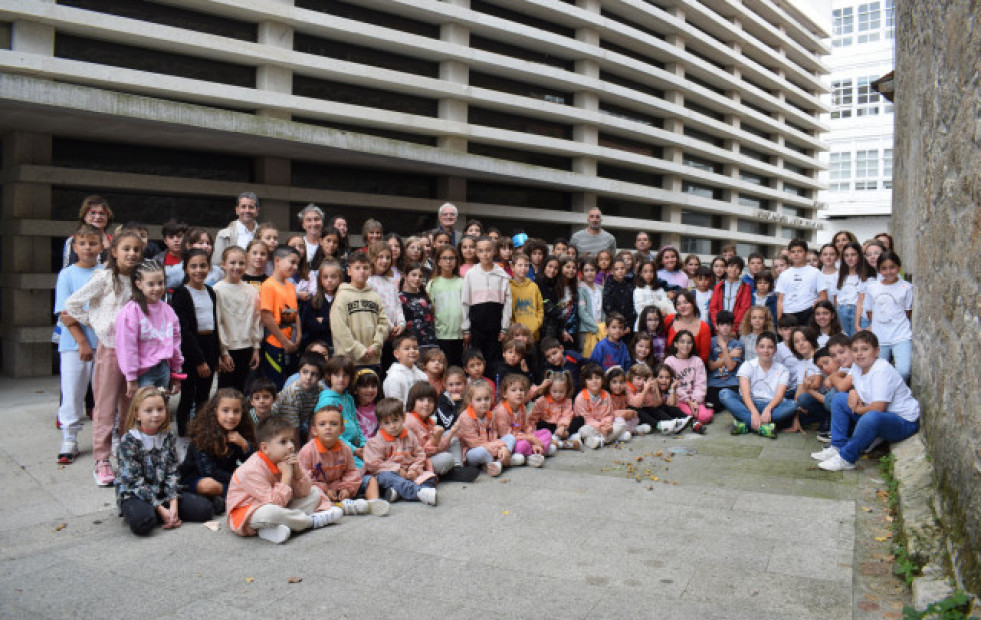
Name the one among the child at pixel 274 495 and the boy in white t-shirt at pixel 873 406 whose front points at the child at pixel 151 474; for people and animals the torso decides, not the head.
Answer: the boy in white t-shirt

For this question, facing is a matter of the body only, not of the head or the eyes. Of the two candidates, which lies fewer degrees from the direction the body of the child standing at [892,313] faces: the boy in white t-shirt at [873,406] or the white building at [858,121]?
the boy in white t-shirt

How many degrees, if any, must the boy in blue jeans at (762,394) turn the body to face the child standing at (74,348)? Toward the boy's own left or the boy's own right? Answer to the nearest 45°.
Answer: approximately 45° to the boy's own right

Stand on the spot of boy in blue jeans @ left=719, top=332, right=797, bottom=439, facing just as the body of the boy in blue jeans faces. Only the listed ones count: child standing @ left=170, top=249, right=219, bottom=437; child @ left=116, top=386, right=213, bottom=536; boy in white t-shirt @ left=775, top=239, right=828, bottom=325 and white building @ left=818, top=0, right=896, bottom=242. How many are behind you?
2

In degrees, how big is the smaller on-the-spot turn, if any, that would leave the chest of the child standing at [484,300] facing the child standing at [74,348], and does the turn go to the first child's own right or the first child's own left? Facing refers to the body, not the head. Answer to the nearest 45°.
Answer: approximately 45° to the first child's own right

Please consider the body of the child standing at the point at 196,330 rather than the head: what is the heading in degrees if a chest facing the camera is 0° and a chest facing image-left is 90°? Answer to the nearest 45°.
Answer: approximately 315°

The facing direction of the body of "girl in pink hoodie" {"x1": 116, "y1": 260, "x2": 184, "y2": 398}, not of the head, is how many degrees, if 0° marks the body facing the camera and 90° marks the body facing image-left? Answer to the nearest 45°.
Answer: approximately 315°

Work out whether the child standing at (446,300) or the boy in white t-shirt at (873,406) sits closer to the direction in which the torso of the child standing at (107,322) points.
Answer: the boy in white t-shirt
